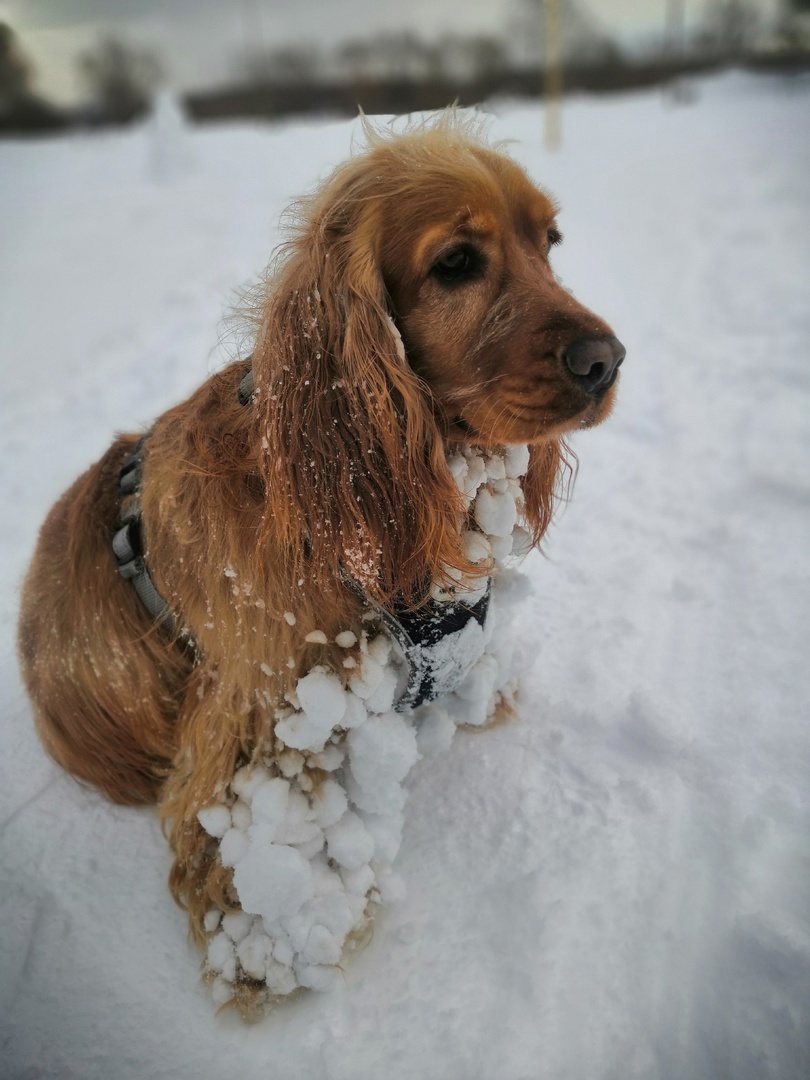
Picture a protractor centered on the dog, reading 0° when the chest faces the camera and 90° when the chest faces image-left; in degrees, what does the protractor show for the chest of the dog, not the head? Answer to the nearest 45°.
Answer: approximately 315°

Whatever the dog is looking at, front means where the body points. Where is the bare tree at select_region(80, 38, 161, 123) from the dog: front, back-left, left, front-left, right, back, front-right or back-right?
back-left

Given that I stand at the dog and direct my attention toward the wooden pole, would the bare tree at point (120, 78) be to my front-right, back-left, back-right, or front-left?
front-left

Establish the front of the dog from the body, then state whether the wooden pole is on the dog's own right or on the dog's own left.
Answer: on the dog's own left

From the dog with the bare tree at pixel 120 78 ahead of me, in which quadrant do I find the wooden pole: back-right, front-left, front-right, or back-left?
front-right
